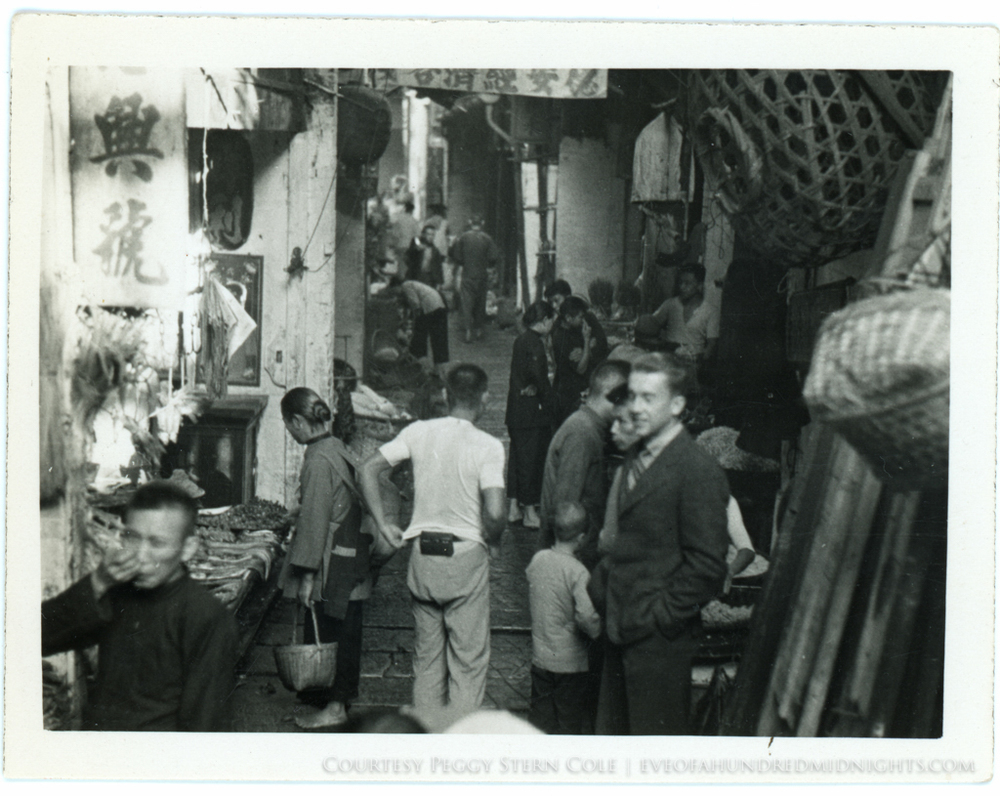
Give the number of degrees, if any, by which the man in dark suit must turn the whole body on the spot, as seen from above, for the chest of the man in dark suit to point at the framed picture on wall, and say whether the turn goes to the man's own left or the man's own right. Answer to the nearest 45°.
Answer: approximately 45° to the man's own right
